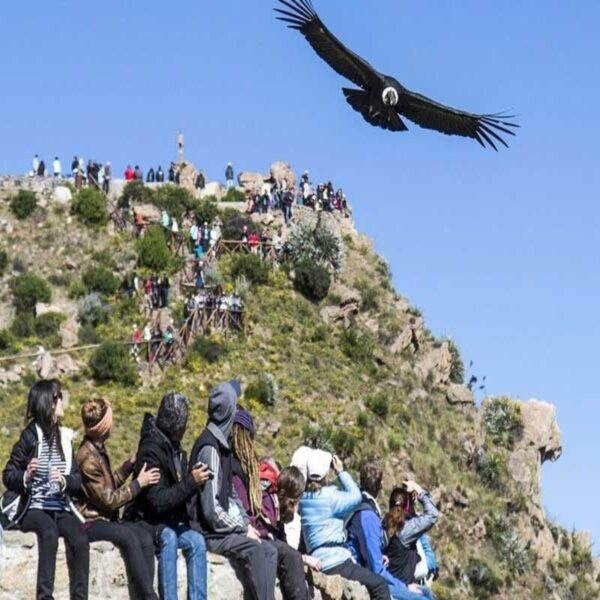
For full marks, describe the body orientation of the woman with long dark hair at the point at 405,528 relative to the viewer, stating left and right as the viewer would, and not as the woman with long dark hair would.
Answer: facing away from the viewer and to the right of the viewer

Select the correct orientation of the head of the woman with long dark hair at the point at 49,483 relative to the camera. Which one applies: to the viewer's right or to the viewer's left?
to the viewer's right

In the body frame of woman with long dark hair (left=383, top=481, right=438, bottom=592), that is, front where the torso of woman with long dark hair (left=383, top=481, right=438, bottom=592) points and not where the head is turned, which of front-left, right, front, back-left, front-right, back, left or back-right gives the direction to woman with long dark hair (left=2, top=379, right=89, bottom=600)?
back

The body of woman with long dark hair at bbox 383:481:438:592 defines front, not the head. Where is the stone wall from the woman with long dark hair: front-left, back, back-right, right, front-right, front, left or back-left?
back
